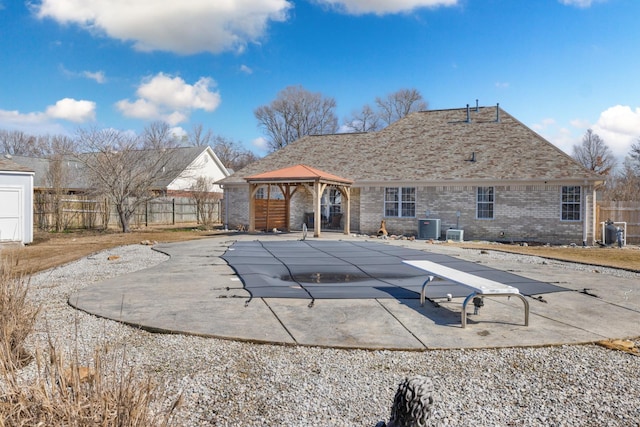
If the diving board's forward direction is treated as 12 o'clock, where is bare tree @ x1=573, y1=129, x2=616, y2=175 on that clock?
The bare tree is roughly at 2 o'clock from the diving board.

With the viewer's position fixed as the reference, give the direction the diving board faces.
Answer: facing away from the viewer and to the left of the viewer

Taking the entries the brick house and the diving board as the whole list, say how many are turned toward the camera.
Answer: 0

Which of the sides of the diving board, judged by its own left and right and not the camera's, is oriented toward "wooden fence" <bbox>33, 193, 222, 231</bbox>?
front

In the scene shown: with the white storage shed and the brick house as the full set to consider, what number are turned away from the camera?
1

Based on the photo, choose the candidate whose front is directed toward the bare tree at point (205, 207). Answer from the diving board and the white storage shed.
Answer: the diving board

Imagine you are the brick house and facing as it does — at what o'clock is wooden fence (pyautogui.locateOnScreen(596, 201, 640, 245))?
The wooden fence is roughly at 3 o'clock from the brick house.

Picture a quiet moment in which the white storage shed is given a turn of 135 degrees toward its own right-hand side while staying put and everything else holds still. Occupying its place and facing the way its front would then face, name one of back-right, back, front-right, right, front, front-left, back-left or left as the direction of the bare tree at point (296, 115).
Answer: right

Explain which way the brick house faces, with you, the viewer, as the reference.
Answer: facing away from the viewer

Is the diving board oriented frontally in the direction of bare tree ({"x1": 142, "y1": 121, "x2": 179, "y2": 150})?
yes
